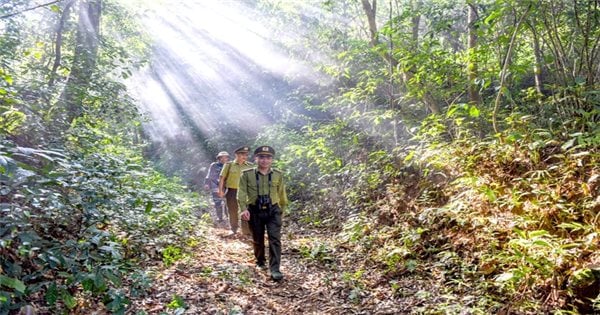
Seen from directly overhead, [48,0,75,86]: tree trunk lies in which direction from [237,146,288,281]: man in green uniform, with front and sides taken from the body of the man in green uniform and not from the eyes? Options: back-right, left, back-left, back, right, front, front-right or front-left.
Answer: back-right

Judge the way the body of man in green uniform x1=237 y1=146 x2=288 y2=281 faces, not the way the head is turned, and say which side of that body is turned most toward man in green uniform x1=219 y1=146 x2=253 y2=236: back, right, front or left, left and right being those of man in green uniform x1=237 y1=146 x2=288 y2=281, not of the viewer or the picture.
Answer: back

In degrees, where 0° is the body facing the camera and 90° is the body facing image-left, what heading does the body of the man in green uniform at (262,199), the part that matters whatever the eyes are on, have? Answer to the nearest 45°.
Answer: approximately 0°

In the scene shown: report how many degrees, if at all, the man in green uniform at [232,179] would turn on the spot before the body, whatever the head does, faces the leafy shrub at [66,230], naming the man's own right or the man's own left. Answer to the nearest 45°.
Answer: approximately 45° to the man's own right

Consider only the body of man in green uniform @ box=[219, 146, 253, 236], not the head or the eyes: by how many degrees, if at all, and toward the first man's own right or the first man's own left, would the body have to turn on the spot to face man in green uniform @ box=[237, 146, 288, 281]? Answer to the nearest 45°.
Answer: approximately 45° to the first man's own right

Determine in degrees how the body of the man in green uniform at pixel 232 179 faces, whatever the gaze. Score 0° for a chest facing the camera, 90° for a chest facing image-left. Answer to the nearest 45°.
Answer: approximately 315°

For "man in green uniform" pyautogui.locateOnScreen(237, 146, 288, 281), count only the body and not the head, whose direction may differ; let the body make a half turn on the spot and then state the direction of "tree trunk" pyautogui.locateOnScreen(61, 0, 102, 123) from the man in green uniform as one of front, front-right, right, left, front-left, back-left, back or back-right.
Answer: front-left
